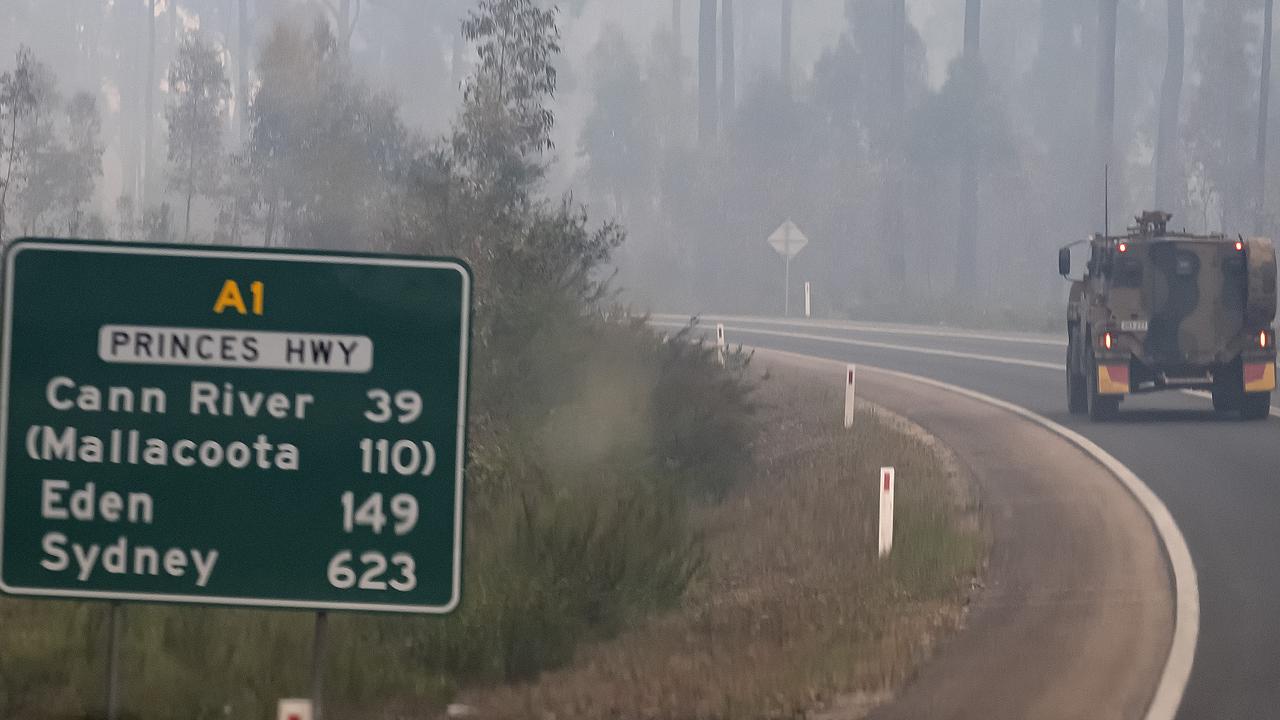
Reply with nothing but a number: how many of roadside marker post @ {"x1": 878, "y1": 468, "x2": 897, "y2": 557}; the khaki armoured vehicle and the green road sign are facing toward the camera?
2

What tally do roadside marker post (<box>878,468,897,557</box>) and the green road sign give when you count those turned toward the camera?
2

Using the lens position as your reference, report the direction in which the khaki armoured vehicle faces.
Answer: facing away from the viewer

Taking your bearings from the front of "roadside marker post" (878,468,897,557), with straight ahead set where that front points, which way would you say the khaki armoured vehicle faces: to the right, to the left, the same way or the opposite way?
the opposite way

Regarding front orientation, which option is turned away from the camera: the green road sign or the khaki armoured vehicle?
the khaki armoured vehicle

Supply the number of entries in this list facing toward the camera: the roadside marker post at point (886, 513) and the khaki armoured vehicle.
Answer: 1

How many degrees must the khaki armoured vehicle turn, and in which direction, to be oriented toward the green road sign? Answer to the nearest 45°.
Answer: approximately 180°

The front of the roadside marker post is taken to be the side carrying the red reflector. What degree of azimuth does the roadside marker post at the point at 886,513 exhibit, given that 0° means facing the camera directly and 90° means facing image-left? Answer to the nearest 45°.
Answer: approximately 0°

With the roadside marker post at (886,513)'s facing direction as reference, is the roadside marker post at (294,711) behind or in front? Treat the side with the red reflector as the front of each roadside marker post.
in front

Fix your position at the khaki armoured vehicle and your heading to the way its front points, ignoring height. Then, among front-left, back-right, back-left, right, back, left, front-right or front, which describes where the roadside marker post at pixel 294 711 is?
back

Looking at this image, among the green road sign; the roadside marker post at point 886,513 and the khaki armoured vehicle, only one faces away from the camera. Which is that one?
the khaki armoured vehicle
